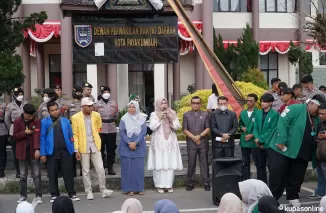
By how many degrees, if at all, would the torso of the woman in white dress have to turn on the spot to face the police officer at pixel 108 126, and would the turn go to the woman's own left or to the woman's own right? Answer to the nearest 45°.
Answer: approximately 135° to the woman's own right

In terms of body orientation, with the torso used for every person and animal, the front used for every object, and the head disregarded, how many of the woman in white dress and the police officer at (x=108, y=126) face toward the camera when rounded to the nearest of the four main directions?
2

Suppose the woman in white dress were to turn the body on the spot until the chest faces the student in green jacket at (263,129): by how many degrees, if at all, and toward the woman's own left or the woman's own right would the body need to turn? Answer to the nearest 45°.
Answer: approximately 90° to the woman's own left

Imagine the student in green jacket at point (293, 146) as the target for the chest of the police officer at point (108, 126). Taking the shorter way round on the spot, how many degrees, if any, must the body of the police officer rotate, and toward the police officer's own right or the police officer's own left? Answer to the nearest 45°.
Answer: approximately 45° to the police officer's own left

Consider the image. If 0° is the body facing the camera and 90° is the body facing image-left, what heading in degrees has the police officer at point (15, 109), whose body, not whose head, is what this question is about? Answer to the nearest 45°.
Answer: approximately 315°

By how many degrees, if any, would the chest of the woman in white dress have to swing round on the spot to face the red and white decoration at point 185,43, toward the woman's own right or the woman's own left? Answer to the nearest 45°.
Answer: approximately 180°

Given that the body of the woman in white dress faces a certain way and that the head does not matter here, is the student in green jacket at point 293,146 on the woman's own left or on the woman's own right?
on the woman's own left

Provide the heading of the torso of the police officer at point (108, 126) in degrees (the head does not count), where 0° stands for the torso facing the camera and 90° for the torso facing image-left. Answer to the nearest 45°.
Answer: approximately 0°

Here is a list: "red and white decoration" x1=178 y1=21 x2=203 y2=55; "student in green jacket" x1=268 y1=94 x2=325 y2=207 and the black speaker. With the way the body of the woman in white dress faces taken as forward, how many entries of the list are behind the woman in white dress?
1
